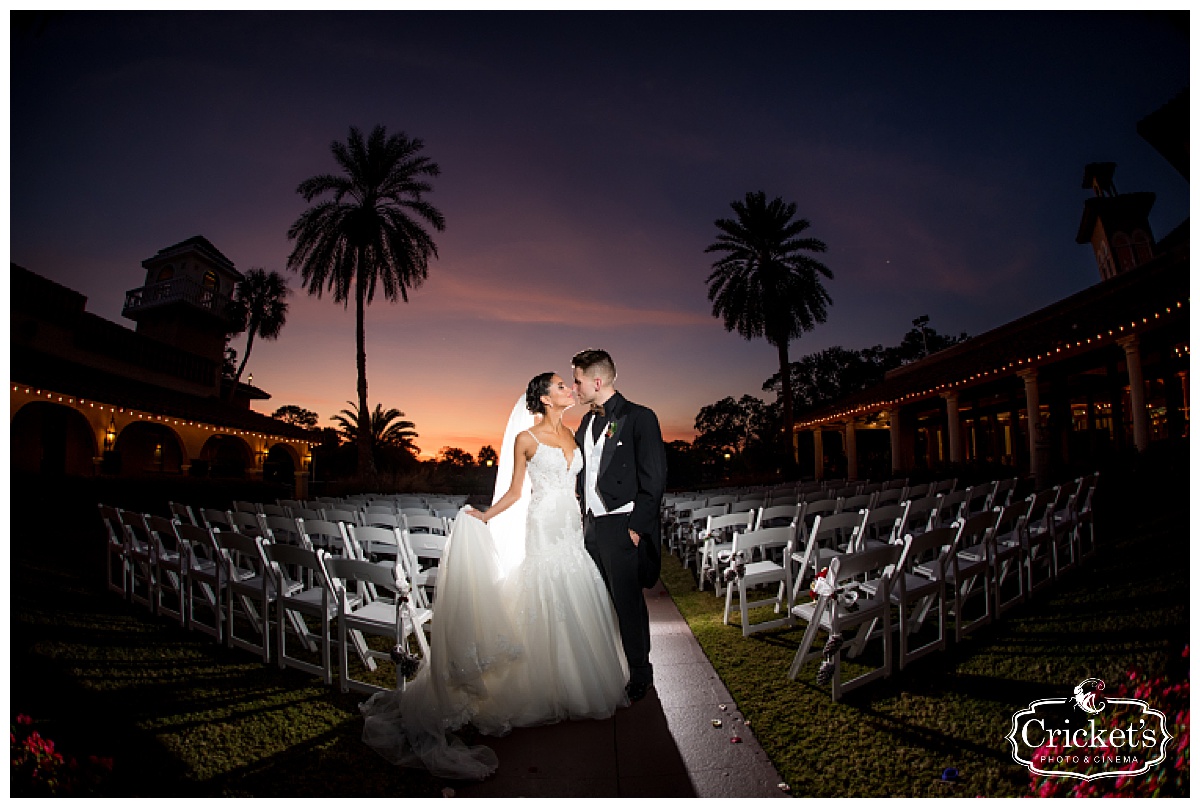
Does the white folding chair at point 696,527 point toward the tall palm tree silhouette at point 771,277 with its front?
no

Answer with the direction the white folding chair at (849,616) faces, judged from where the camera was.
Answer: facing away from the viewer and to the left of the viewer

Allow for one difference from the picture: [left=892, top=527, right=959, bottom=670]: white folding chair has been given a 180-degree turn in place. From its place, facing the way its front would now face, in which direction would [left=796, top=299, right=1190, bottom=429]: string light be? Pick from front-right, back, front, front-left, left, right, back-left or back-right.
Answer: back-left

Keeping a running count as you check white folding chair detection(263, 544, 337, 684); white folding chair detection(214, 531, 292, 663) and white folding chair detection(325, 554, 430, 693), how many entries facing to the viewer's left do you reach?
0

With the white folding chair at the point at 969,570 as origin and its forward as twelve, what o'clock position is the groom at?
The groom is roughly at 9 o'clock from the white folding chair.

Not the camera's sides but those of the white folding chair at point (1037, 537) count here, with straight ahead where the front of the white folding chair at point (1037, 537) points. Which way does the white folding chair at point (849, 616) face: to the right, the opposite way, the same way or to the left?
the same way

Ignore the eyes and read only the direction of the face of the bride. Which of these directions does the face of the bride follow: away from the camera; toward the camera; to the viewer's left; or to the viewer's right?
to the viewer's right

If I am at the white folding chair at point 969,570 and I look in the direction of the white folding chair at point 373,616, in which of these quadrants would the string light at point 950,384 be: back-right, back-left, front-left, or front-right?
back-right

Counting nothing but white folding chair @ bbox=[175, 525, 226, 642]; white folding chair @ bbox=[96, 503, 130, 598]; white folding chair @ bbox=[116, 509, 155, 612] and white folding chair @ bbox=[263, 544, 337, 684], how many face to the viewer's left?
0

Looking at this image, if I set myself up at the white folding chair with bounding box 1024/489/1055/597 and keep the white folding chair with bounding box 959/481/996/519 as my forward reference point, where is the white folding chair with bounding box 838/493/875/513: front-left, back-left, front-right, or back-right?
front-left

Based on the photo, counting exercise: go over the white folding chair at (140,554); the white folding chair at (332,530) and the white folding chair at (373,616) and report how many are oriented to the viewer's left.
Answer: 0

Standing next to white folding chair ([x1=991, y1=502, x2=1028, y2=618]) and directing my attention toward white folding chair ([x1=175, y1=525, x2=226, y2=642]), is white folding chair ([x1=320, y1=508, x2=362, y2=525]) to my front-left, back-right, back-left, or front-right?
front-right

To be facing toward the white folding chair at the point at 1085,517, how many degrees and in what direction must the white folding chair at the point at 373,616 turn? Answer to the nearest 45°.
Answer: approximately 45° to its right

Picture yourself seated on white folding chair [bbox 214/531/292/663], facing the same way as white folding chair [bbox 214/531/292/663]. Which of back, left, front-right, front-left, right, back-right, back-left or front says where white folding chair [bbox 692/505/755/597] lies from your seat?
front-right

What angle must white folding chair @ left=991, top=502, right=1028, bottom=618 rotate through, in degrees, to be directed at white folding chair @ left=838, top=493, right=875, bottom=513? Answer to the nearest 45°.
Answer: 0° — it already faces it

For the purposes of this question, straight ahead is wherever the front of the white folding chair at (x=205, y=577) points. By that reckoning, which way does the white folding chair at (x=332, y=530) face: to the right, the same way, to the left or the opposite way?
the same way

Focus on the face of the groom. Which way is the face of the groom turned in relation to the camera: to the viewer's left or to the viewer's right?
to the viewer's left
